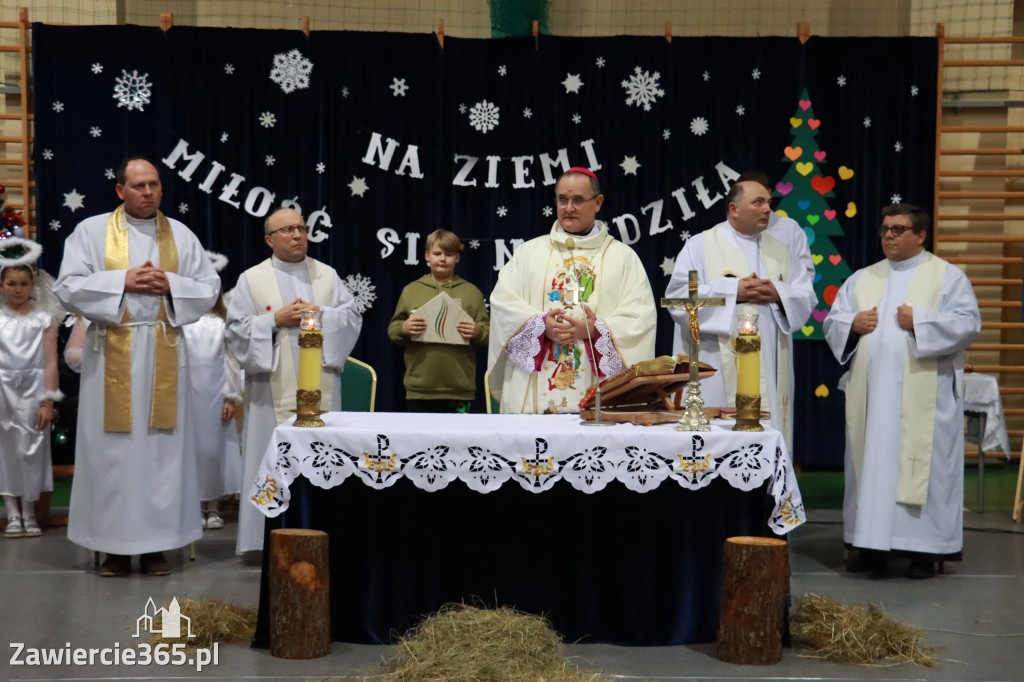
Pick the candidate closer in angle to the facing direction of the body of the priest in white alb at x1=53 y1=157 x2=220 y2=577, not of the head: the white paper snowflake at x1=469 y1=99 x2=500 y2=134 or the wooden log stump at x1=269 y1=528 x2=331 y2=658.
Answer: the wooden log stump

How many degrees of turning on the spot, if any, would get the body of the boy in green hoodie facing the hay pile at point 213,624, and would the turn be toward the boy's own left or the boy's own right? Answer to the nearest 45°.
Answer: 0° — they already face it

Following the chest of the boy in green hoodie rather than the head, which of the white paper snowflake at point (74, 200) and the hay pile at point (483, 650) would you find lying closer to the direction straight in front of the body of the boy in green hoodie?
the hay pile

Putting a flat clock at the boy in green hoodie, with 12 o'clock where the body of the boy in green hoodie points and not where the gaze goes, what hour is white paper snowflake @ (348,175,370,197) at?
The white paper snowflake is roughly at 5 o'clock from the boy in green hoodie.

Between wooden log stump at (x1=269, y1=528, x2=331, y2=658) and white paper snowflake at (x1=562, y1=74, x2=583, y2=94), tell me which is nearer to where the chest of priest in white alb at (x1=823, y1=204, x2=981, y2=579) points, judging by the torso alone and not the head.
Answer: the wooden log stump

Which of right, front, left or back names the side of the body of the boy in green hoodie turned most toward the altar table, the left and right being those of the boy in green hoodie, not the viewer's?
front

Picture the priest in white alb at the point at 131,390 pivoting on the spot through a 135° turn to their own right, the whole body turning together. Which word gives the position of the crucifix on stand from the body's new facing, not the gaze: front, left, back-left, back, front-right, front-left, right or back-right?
back

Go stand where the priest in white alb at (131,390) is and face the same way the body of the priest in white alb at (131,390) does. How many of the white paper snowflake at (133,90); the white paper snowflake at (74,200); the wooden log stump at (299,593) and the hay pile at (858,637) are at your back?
2

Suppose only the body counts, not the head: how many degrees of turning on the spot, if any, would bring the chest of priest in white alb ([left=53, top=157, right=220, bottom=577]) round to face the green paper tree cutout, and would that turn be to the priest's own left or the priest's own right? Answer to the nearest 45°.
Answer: approximately 90° to the priest's own left

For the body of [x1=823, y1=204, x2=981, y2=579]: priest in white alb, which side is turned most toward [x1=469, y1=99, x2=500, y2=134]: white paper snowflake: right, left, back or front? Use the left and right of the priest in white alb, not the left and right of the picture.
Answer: right

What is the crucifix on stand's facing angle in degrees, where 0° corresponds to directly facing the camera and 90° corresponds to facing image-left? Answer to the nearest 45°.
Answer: approximately 0°

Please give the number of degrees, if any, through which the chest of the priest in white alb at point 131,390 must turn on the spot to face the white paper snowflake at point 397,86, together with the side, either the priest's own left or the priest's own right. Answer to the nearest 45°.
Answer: approximately 135° to the priest's own left

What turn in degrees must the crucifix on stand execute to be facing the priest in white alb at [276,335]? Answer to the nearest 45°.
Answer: approximately 135° to its right

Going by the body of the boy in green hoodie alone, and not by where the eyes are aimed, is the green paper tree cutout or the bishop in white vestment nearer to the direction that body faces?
the bishop in white vestment
